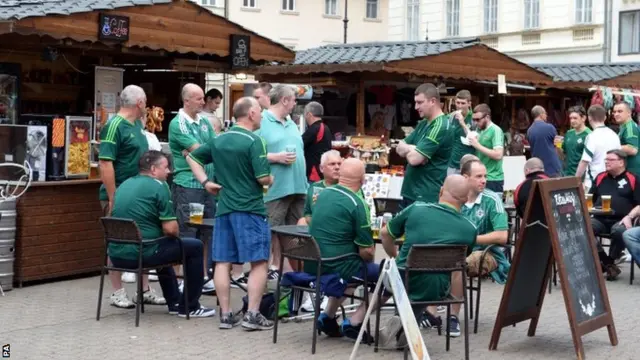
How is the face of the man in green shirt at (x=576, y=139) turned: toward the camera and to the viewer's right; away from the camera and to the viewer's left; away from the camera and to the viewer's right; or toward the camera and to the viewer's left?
toward the camera and to the viewer's left

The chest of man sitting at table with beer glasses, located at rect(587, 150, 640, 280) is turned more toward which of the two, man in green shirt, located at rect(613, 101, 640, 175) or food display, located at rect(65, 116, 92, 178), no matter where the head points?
the food display

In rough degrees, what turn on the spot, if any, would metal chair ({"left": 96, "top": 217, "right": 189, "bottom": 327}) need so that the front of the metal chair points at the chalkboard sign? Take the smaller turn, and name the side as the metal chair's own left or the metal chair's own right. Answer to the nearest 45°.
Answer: approximately 45° to the metal chair's own right

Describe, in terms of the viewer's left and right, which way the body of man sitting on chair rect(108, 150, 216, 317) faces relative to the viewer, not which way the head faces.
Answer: facing away from the viewer and to the right of the viewer

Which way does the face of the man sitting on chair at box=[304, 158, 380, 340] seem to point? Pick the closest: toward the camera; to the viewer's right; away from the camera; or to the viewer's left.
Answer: away from the camera

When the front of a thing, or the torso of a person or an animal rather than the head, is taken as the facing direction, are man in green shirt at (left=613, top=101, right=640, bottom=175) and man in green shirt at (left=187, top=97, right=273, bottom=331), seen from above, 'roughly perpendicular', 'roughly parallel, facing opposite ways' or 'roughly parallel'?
roughly parallel, facing opposite ways

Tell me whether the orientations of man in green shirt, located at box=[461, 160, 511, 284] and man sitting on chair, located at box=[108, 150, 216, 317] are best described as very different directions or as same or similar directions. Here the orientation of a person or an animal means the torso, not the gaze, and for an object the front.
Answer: very different directions

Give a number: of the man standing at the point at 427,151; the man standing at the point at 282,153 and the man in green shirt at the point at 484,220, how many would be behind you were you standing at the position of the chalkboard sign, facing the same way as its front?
3

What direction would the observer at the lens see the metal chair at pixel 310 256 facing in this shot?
facing away from the viewer and to the right of the viewer

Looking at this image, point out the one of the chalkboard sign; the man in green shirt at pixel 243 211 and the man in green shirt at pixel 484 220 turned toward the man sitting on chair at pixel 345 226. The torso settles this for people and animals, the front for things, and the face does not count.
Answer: the man in green shirt at pixel 484 220

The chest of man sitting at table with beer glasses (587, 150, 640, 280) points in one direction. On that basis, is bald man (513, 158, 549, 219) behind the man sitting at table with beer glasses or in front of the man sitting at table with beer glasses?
in front

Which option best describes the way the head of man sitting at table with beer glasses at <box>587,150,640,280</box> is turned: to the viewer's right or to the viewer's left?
to the viewer's left
